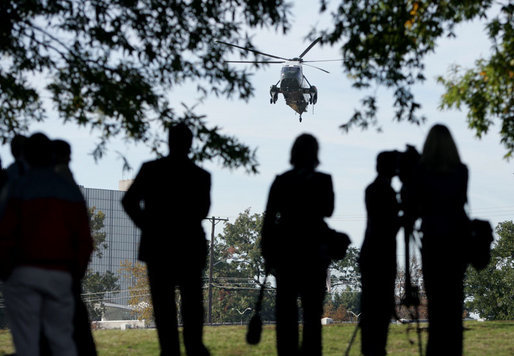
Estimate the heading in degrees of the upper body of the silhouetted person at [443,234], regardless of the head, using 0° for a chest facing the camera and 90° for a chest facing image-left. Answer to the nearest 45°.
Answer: approximately 180°

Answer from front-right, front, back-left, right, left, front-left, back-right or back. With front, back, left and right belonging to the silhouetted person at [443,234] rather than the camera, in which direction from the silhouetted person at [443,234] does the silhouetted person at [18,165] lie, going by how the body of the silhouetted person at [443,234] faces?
left

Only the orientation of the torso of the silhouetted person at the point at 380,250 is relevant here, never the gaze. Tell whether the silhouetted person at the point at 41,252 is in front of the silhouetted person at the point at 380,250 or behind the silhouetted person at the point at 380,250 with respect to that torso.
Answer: behind

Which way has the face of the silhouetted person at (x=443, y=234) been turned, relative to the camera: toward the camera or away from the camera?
away from the camera

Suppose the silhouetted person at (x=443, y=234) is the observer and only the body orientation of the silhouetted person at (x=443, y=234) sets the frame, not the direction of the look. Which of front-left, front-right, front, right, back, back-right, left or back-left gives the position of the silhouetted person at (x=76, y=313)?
left

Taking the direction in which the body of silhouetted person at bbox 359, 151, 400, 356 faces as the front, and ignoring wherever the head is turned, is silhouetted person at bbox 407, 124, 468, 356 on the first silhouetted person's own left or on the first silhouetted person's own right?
on the first silhouetted person's own right

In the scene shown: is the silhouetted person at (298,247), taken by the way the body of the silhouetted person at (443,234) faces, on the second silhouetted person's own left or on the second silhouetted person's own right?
on the second silhouetted person's own left

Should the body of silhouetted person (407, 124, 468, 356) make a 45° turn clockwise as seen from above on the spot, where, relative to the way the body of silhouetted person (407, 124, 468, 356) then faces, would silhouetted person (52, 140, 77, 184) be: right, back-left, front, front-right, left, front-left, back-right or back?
back-left

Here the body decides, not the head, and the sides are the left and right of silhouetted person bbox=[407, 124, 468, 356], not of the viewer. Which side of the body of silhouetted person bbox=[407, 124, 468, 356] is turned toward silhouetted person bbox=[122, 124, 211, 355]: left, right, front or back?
left
